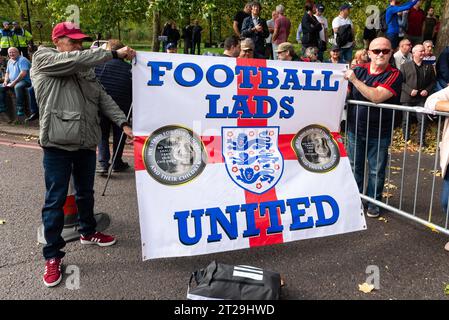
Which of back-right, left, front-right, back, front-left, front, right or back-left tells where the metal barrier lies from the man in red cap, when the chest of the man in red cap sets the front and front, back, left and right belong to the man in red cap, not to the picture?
front-left

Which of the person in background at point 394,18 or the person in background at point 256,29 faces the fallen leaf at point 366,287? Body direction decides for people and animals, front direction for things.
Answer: the person in background at point 256,29

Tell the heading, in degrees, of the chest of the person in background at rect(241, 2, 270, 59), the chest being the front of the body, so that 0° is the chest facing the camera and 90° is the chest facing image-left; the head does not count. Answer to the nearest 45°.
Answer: approximately 0°

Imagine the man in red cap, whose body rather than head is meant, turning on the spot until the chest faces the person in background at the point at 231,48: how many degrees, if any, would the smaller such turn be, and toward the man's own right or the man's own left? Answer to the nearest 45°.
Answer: approximately 90° to the man's own left

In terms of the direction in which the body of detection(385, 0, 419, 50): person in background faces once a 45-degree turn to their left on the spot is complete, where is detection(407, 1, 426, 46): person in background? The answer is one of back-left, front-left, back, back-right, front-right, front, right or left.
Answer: front

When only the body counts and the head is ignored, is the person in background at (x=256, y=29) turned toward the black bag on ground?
yes

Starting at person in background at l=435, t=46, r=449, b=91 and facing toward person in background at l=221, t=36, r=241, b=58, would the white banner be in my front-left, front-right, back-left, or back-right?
front-left

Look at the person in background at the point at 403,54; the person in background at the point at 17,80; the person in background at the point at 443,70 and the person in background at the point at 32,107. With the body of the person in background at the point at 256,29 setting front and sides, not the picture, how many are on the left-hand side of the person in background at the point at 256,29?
2

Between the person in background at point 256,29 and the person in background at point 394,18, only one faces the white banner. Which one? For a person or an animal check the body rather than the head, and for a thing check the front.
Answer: the person in background at point 256,29

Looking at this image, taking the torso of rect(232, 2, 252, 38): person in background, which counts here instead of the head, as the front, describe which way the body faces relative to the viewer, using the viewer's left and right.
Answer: facing the viewer and to the right of the viewer

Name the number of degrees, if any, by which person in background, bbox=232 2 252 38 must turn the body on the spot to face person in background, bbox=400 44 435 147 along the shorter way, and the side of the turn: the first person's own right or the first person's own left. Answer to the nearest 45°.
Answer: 0° — they already face them

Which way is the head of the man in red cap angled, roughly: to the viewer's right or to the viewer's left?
to the viewer's right

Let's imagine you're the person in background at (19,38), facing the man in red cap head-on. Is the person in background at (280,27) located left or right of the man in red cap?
left

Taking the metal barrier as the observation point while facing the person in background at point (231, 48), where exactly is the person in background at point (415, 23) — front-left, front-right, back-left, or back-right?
front-right

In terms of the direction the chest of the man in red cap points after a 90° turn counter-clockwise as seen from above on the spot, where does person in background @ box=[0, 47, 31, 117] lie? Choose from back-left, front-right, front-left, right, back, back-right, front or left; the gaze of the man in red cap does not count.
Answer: front-left
